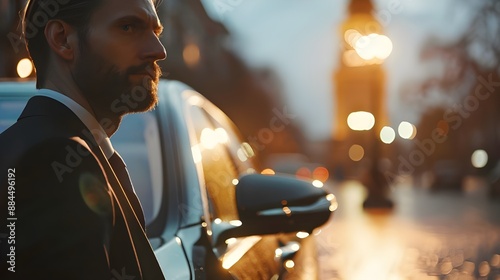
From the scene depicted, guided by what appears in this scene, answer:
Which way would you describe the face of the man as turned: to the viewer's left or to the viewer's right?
to the viewer's right

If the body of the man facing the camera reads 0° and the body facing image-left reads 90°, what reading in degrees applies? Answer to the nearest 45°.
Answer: approximately 270°
